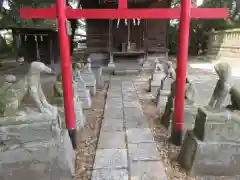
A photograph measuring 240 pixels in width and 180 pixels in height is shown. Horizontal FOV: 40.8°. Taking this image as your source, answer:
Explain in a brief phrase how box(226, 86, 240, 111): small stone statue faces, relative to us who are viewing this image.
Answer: facing to the left of the viewer

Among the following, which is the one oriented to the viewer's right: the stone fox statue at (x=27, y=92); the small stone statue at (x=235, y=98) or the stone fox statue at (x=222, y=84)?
the stone fox statue at (x=27, y=92)

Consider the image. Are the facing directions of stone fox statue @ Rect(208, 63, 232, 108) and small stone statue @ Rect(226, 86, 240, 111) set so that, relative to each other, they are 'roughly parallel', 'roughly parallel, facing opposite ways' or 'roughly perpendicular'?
roughly parallel

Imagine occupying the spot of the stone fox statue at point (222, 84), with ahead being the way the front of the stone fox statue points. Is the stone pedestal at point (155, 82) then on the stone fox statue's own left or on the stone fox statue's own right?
on the stone fox statue's own right

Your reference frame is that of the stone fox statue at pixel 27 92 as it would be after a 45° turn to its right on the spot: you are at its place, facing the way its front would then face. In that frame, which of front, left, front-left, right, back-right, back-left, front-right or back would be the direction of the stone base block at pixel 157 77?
left

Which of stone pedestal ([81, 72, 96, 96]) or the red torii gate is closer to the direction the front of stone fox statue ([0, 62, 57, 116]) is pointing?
the red torii gate

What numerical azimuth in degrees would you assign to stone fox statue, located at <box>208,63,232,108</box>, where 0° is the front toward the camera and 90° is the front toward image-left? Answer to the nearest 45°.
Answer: approximately 90°

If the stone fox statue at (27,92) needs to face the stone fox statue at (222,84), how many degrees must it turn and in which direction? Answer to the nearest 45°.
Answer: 0° — it already faces it

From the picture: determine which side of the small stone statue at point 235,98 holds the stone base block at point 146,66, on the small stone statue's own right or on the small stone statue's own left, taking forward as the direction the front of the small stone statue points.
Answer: on the small stone statue's own right

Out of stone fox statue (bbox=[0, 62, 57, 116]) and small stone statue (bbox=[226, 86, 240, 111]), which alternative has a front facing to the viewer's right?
the stone fox statue

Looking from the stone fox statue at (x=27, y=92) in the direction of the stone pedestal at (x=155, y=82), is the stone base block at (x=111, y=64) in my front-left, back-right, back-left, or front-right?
front-left

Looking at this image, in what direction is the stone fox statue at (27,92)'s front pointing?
to the viewer's right
